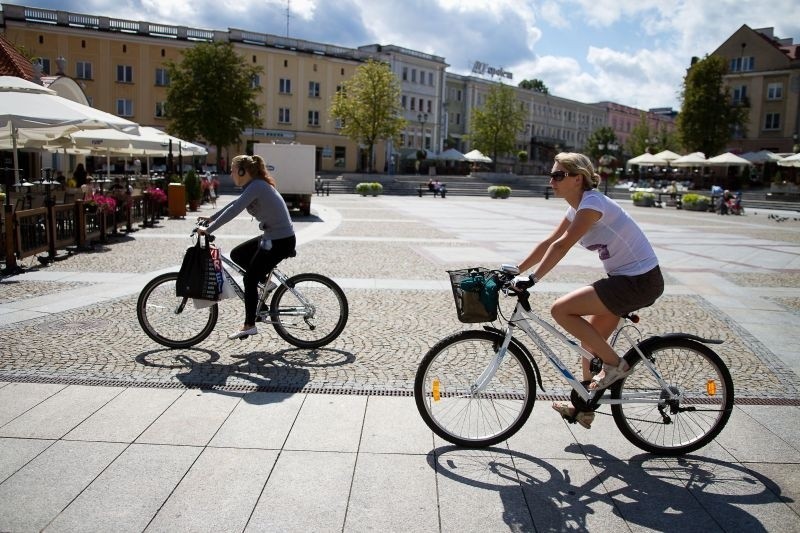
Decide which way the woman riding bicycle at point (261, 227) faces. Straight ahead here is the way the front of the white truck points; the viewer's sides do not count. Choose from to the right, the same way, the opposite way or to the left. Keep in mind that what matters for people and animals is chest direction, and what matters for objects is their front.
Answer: to the left

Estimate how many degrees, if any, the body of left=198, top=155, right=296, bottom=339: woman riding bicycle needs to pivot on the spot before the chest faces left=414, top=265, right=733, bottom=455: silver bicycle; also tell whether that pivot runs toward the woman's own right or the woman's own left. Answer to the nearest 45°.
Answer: approximately 135° to the woman's own left

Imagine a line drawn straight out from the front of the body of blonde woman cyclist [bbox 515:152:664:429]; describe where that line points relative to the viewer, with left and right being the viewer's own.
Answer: facing to the left of the viewer

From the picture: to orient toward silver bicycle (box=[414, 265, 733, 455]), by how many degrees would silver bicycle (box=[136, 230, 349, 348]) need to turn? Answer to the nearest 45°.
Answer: approximately 135° to its left

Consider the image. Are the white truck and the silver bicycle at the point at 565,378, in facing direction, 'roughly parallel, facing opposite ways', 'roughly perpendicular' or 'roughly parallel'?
roughly perpendicular

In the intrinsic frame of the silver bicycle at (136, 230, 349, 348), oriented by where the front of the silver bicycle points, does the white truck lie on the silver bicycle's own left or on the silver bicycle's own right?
on the silver bicycle's own right

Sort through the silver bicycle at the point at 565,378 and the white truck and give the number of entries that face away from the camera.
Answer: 1

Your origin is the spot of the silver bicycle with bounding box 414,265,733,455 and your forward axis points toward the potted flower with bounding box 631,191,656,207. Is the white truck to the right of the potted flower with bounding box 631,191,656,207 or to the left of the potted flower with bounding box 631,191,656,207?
left

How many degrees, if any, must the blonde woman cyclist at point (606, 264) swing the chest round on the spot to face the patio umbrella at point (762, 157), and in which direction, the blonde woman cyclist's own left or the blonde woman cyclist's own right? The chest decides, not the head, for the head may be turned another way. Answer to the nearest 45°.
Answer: approximately 90° to the blonde woman cyclist's own right

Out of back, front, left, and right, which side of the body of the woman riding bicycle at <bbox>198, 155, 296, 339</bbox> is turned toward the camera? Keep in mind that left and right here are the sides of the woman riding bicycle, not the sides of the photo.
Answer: left

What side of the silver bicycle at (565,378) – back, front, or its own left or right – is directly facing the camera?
left

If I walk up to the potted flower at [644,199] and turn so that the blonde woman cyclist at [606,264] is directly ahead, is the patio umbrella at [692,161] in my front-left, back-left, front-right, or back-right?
back-left

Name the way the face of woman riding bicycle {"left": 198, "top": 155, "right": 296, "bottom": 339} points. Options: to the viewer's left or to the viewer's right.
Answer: to the viewer's left

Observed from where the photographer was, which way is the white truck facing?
facing away from the viewer

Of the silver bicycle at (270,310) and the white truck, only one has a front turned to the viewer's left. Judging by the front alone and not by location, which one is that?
the silver bicycle
